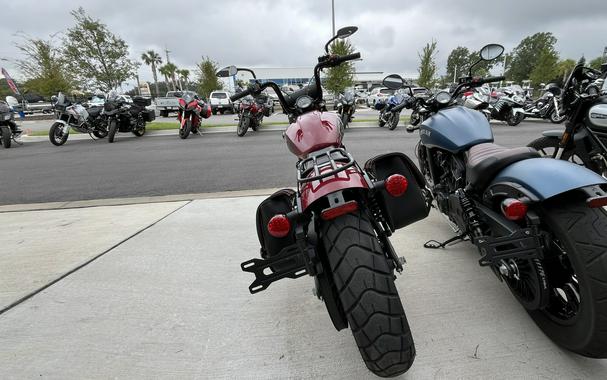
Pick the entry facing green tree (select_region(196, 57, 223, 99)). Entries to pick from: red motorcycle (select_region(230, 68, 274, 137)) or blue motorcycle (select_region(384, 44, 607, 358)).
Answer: the blue motorcycle

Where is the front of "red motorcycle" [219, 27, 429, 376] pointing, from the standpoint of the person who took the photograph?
facing away from the viewer

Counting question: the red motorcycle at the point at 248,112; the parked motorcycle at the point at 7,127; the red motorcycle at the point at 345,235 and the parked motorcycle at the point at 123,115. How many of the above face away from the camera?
1

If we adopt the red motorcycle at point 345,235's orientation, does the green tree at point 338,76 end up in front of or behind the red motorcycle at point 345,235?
in front

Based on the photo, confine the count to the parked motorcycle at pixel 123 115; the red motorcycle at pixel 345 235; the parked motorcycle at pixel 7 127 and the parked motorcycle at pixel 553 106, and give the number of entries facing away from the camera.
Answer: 1

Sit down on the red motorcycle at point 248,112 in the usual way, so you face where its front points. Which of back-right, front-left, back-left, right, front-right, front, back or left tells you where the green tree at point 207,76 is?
back-right

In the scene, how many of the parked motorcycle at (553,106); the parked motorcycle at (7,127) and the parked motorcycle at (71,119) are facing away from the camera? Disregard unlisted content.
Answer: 0

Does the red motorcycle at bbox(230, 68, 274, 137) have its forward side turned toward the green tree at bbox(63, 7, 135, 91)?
no

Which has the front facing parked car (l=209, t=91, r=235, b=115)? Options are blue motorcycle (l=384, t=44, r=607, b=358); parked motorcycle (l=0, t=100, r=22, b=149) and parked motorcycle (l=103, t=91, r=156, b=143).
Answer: the blue motorcycle

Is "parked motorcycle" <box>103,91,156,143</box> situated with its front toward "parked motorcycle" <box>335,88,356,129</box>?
no

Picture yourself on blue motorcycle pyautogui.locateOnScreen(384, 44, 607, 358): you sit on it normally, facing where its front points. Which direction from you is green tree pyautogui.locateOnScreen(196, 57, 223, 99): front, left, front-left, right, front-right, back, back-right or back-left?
front

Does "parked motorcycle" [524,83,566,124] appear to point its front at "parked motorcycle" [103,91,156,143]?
no

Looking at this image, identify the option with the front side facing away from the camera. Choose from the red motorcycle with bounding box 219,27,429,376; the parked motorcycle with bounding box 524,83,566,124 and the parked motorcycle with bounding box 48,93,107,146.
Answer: the red motorcycle

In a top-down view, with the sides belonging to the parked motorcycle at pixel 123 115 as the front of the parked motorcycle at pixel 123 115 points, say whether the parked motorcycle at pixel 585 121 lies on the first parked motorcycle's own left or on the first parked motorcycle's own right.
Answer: on the first parked motorcycle's own left

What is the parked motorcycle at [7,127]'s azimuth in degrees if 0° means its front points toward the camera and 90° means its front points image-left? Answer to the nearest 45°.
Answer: approximately 45°

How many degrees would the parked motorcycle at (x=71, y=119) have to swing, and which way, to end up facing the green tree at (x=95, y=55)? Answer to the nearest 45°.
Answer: approximately 135° to its right

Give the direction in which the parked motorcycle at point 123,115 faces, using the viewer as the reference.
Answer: facing the viewer and to the left of the viewer

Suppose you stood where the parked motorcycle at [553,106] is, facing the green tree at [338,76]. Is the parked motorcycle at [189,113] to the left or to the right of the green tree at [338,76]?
left

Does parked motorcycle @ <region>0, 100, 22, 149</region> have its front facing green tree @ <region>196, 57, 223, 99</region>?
no

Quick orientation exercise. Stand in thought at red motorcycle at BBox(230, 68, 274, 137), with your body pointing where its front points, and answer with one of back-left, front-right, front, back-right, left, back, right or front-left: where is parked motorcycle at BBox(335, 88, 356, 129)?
back-left
